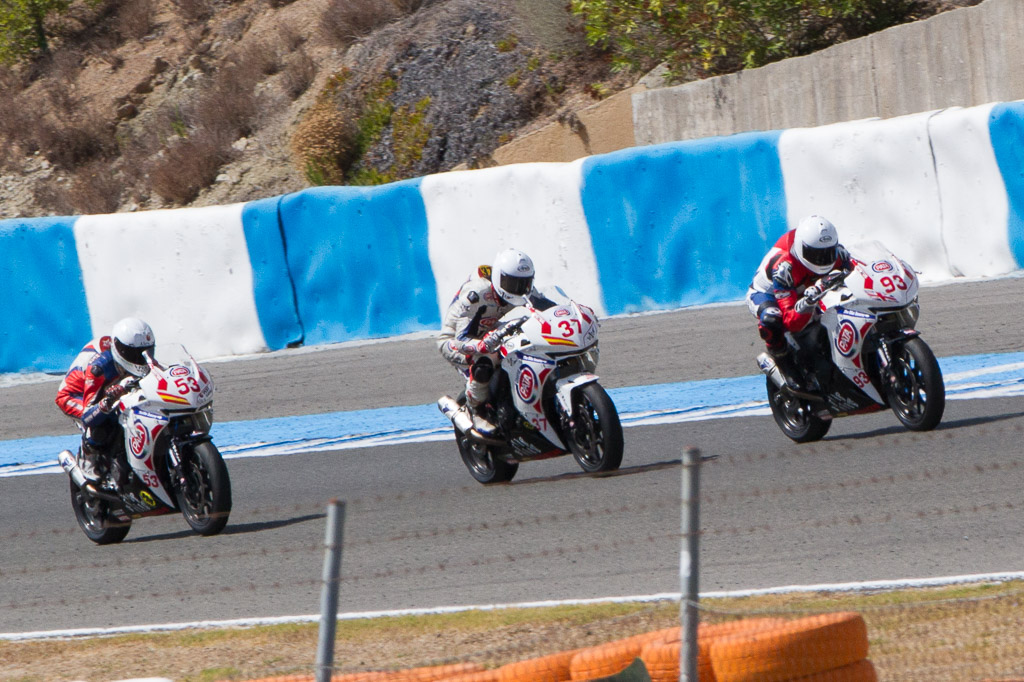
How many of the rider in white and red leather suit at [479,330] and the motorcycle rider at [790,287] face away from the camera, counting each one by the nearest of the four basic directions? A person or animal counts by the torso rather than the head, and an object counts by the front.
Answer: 0

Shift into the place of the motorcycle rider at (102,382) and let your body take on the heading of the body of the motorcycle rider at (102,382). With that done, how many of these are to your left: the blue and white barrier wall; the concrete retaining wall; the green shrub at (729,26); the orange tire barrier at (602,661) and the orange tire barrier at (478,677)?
3

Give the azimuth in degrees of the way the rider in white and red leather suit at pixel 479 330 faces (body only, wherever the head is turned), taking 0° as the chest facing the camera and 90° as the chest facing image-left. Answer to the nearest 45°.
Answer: approximately 315°

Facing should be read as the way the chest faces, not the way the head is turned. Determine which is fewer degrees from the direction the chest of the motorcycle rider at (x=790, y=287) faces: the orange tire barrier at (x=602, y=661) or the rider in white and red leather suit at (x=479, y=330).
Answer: the orange tire barrier

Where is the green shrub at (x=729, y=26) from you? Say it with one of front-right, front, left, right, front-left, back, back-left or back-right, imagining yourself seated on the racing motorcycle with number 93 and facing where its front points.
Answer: back-left

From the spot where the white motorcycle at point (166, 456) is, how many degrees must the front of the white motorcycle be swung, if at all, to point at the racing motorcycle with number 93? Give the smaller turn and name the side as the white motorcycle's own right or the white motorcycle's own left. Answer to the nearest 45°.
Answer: approximately 45° to the white motorcycle's own left

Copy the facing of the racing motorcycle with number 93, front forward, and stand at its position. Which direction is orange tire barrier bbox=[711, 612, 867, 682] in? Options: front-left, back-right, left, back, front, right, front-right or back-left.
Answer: front-right

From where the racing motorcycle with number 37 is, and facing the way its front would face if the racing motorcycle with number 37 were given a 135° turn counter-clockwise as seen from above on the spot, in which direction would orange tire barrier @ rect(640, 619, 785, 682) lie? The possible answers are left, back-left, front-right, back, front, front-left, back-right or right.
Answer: back

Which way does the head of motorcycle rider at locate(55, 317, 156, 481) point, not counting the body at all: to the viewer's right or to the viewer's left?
to the viewer's right

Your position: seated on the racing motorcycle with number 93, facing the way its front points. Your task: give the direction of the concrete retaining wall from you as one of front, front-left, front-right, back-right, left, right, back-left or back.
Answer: back-left

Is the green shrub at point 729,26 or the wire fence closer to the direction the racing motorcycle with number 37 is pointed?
the wire fence

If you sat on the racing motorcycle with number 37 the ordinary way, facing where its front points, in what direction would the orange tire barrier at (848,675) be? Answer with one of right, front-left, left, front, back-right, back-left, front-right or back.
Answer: front-right

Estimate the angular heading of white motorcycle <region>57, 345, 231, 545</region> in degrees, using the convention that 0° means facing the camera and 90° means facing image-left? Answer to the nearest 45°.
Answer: approximately 315°

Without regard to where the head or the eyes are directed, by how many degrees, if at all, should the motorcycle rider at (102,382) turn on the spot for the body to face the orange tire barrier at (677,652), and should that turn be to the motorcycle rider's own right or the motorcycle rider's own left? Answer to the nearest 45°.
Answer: approximately 45° to the motorcycle rider's own right
